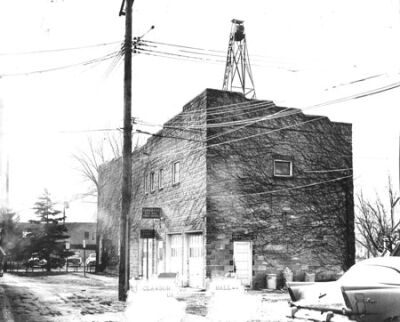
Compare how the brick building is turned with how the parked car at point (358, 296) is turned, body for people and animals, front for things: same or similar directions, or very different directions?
very different directions

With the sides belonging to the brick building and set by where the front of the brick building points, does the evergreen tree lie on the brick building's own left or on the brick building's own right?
on the brick building's own right

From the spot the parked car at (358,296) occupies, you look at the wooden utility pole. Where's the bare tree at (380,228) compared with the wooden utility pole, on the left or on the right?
right
